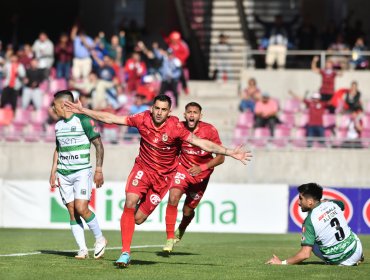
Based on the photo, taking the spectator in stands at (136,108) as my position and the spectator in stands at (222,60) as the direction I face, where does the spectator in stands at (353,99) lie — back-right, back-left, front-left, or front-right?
front-right

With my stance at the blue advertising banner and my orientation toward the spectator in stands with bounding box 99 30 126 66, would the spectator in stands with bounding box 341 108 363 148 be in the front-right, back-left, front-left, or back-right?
front-right

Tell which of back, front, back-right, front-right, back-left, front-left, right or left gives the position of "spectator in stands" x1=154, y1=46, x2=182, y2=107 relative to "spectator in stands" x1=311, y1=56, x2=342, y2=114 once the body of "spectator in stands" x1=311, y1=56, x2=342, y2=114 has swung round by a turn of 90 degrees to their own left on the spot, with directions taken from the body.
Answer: back

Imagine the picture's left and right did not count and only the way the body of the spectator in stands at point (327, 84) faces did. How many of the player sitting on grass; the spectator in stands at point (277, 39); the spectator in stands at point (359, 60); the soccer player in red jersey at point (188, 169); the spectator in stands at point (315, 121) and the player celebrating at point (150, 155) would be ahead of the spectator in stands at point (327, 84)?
4

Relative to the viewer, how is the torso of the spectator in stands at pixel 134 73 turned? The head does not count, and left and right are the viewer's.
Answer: facing the viewer

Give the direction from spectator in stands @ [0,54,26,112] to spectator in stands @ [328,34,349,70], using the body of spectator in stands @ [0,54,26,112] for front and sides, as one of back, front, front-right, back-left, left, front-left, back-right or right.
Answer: left

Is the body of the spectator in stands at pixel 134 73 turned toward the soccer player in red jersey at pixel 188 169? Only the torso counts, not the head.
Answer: yes

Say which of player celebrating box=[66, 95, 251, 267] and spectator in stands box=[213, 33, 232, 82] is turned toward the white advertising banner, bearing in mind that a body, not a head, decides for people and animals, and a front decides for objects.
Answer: the spectator in stands

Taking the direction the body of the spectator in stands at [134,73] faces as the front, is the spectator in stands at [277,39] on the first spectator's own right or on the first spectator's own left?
on the first spectator's own left

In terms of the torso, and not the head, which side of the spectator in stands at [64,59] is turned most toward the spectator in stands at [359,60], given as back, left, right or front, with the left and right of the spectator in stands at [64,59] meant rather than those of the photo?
left

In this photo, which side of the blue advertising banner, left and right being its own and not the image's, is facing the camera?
front

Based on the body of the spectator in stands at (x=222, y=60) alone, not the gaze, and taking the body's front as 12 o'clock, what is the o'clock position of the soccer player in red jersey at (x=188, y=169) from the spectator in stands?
The soccer player in red jersey is roughly at 12 o'clock from the spectator in stands.

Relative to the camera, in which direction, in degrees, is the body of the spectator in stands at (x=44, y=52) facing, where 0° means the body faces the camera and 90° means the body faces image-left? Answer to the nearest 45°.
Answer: approximately 0°

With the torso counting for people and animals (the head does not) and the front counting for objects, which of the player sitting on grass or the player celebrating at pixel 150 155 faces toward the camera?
the player celebrating

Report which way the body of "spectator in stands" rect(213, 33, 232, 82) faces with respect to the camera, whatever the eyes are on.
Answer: toward the camera

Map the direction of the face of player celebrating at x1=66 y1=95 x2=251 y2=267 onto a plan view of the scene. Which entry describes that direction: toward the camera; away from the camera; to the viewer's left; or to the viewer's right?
toward the camera
